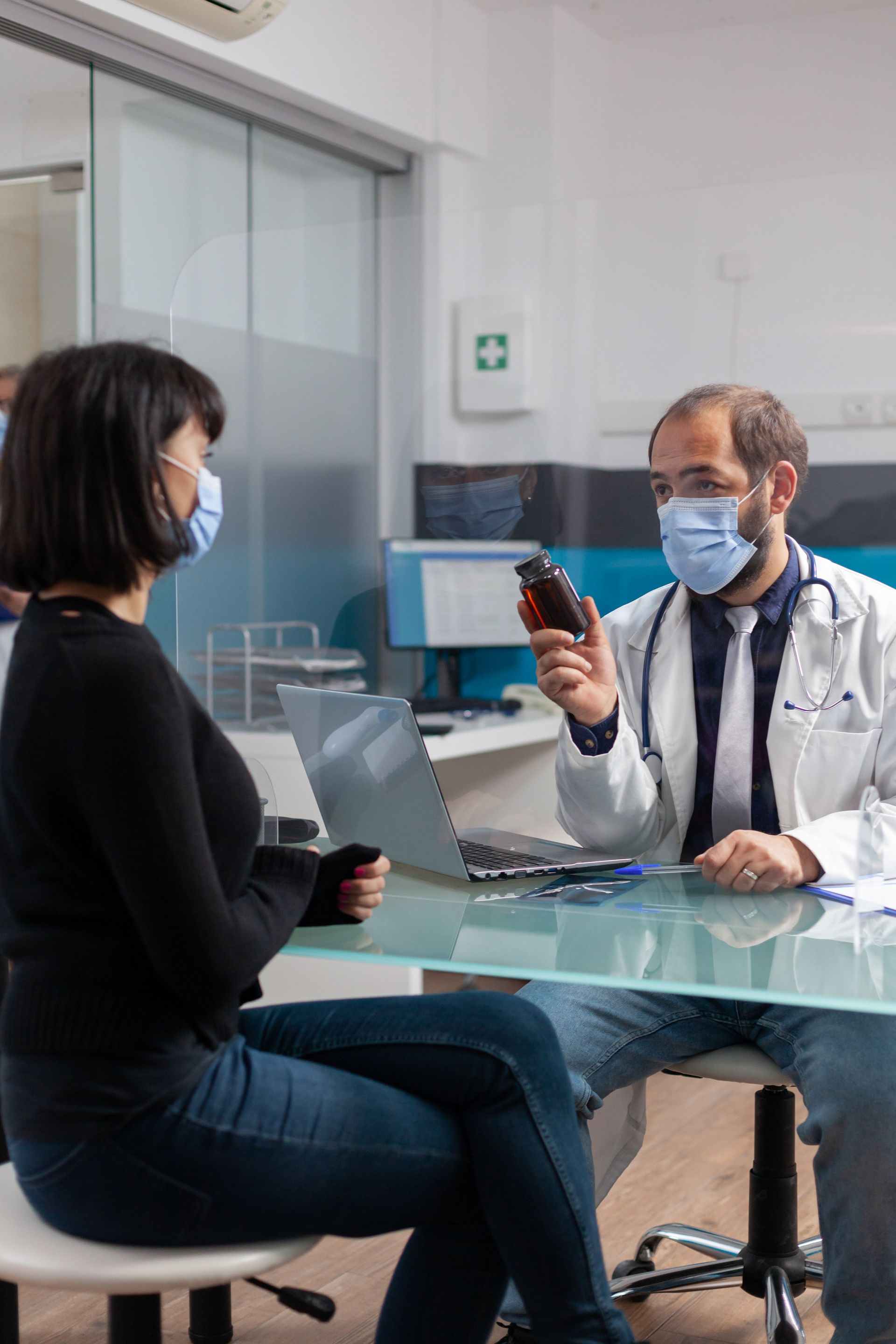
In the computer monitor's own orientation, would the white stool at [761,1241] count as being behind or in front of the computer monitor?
in front

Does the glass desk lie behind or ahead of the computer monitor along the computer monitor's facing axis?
ahead

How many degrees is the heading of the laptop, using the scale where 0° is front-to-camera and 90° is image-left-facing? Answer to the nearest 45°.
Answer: approximately 225°

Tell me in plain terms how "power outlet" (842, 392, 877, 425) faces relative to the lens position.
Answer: facing the viewer

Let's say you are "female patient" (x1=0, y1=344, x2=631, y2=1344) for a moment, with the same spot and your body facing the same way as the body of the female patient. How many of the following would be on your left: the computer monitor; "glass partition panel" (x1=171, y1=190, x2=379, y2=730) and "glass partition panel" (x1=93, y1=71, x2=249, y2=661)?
3

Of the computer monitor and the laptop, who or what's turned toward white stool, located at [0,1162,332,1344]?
the computer monitor

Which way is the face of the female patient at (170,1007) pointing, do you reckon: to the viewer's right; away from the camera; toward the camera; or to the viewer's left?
to the viewer's right

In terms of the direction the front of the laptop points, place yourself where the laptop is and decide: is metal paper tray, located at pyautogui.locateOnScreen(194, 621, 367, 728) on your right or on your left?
on your left

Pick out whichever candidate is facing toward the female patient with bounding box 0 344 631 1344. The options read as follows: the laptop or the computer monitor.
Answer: the computer monitor

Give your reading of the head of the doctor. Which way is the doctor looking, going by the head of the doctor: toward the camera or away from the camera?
toward the camera

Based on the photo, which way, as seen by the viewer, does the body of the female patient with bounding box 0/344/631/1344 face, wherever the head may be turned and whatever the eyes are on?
to the viewer's right

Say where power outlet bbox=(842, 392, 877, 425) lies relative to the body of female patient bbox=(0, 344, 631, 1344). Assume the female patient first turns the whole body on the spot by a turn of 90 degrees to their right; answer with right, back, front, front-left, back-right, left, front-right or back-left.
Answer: back-left

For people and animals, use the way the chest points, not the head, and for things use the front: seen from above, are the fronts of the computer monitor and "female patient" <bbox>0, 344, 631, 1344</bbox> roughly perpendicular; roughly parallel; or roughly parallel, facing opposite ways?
roughly perpendicular

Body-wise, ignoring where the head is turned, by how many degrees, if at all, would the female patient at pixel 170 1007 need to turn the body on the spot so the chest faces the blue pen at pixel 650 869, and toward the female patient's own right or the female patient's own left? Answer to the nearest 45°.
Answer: approximately 45° to the female patient's own left
